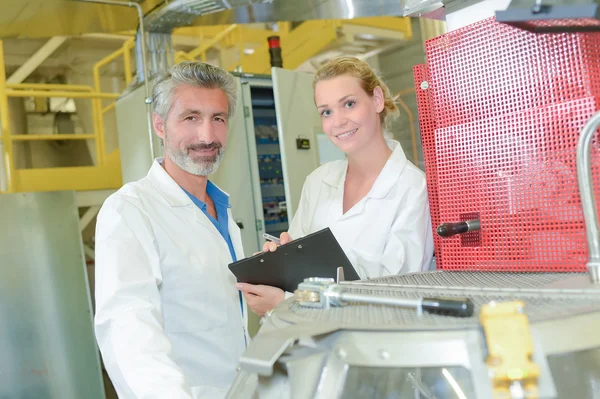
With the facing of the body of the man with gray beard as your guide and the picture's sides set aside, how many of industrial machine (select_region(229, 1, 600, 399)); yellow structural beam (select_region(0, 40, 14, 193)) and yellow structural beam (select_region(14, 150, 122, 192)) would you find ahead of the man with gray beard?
1

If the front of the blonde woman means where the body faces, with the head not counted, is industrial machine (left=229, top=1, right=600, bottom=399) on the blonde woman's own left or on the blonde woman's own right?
on the blonde woman's own left

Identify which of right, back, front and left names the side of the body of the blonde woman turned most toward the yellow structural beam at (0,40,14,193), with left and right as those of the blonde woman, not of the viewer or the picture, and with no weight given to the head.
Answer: right

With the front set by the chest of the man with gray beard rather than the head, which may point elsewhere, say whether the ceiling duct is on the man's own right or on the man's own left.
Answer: on the man's own left

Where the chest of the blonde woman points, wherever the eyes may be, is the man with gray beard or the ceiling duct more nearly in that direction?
the man with gray beard

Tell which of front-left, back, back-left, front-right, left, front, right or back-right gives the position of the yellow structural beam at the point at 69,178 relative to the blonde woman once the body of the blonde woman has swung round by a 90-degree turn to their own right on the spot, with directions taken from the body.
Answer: front

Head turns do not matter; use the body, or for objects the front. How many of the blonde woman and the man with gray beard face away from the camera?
0

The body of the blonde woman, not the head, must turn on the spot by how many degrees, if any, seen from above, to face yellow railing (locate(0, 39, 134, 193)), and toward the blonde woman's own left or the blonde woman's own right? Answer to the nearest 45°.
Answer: approximately 90° to the blonde woman's own right

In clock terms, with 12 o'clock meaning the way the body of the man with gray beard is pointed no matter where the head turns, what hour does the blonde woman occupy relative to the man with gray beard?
The blonde woman is roughly at 10 o'clock from the man with gray beard.

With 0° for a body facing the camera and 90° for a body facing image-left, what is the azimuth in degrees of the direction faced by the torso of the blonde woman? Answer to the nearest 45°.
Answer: approximately 45°
